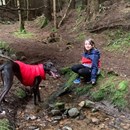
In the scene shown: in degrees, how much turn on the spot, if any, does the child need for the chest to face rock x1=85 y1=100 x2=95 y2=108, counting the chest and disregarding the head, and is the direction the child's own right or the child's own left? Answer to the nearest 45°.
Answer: approximately 45° to the child's own left

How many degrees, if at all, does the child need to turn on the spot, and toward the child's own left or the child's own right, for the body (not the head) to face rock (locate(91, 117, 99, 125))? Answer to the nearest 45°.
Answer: approximately 45° to the child's own left

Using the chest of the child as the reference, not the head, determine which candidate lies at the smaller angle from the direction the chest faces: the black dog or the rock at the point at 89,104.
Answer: the black dog

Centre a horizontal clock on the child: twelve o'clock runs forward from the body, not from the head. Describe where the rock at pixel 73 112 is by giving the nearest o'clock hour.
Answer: The rock is roughly at 11 o'clock from the child.

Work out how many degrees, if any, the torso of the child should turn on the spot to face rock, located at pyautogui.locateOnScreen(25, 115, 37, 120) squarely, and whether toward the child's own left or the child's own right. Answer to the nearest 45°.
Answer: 0° — they already face it

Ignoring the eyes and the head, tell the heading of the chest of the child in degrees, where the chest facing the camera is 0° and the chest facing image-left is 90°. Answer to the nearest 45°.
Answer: approximately 45°
